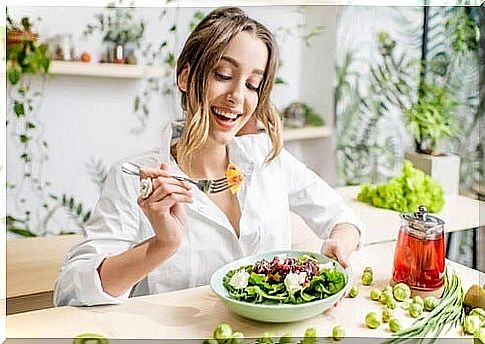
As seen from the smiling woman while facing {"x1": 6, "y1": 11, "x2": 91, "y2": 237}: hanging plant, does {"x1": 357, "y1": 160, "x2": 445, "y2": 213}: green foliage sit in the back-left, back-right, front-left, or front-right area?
back-right

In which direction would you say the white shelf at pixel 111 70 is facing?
toward the camera

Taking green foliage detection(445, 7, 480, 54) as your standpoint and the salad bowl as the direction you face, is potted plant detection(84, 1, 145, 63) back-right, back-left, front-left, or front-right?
front-right

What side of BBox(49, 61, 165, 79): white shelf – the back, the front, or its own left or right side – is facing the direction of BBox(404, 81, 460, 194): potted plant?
left
